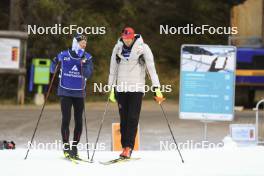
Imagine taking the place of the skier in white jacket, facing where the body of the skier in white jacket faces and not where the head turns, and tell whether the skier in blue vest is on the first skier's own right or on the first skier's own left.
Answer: on the first skier's own right

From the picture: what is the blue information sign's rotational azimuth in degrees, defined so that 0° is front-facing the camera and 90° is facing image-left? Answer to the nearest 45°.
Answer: approximately 0°

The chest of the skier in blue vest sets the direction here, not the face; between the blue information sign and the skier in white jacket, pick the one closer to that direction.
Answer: the skier in white jacket

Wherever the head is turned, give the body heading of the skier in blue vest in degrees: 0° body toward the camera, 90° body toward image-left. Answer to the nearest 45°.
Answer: approximately 0°

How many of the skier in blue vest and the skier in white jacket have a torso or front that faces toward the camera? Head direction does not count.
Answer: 2

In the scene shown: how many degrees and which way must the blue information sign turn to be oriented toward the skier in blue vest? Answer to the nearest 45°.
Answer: approximately 45° to its right

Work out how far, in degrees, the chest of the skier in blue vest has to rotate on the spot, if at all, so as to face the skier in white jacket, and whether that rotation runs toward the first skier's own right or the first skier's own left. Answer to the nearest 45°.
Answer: approximately 90° to the first skier's own left

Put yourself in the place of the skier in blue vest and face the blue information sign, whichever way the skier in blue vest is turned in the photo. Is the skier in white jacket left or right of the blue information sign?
right
